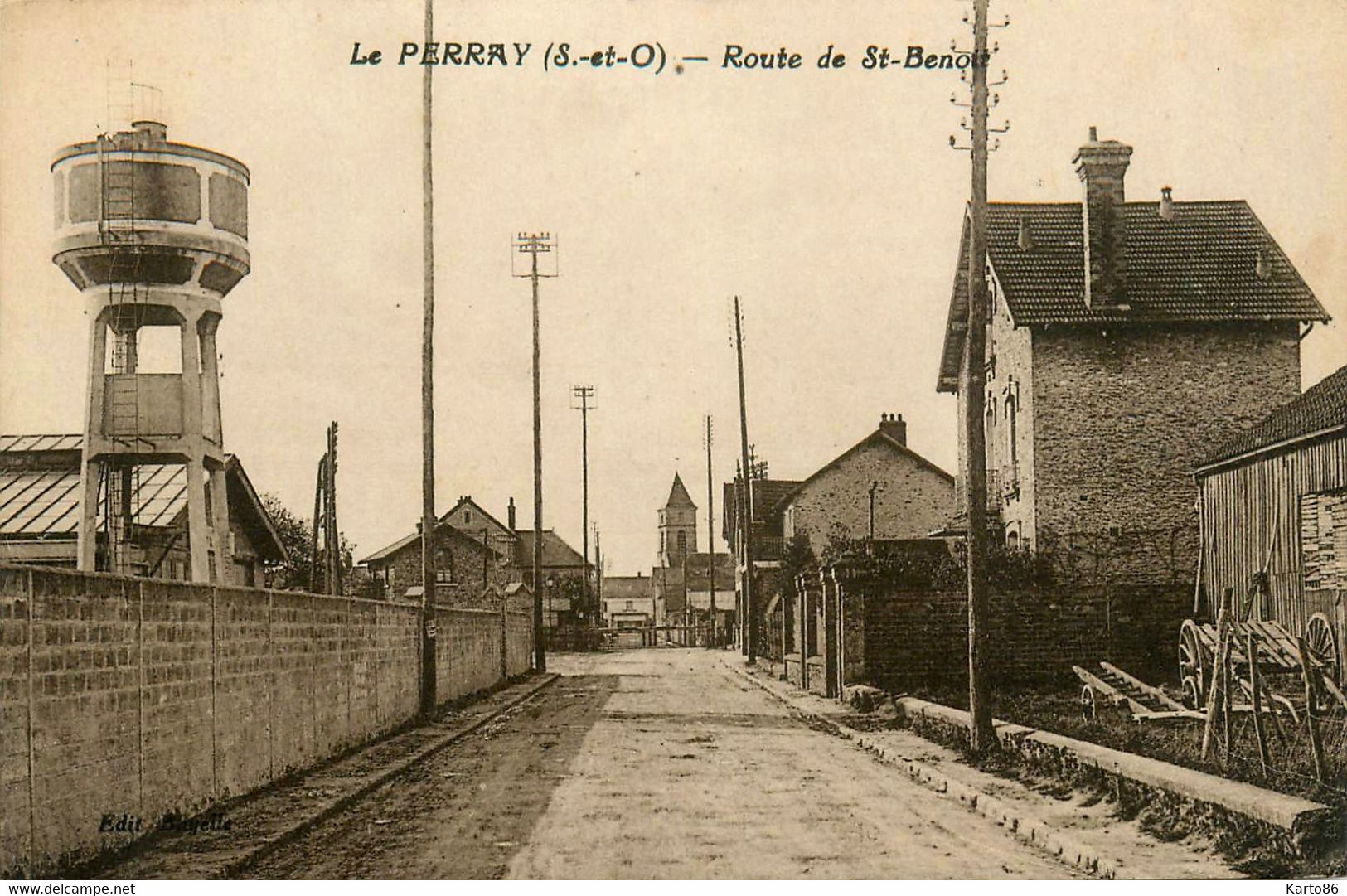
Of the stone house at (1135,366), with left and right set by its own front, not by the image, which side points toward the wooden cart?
left

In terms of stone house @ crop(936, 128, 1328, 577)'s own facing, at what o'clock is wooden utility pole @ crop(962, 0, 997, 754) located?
The wooden utility pole is roughly at 9 o'clock from the stone house.

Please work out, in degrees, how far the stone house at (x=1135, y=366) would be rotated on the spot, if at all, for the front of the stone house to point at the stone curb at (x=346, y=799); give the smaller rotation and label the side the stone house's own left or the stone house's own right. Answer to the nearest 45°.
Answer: approximately 90° to the stone house's own left

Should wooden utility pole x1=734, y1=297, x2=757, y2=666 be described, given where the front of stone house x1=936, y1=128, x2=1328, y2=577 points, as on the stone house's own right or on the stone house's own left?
on the stone house's own right

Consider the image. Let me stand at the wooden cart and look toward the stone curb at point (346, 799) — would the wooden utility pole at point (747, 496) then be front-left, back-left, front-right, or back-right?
back-right

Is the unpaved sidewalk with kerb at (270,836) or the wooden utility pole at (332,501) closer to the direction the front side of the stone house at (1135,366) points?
the wooden utility pole

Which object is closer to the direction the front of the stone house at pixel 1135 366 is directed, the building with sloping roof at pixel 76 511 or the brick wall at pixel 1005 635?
the building with sloping roof

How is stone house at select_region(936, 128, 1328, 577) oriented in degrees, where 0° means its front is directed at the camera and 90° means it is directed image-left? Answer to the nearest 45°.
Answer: approximately 90°

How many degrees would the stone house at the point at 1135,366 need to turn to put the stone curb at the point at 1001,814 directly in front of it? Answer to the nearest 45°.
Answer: approximately 90° to its left
